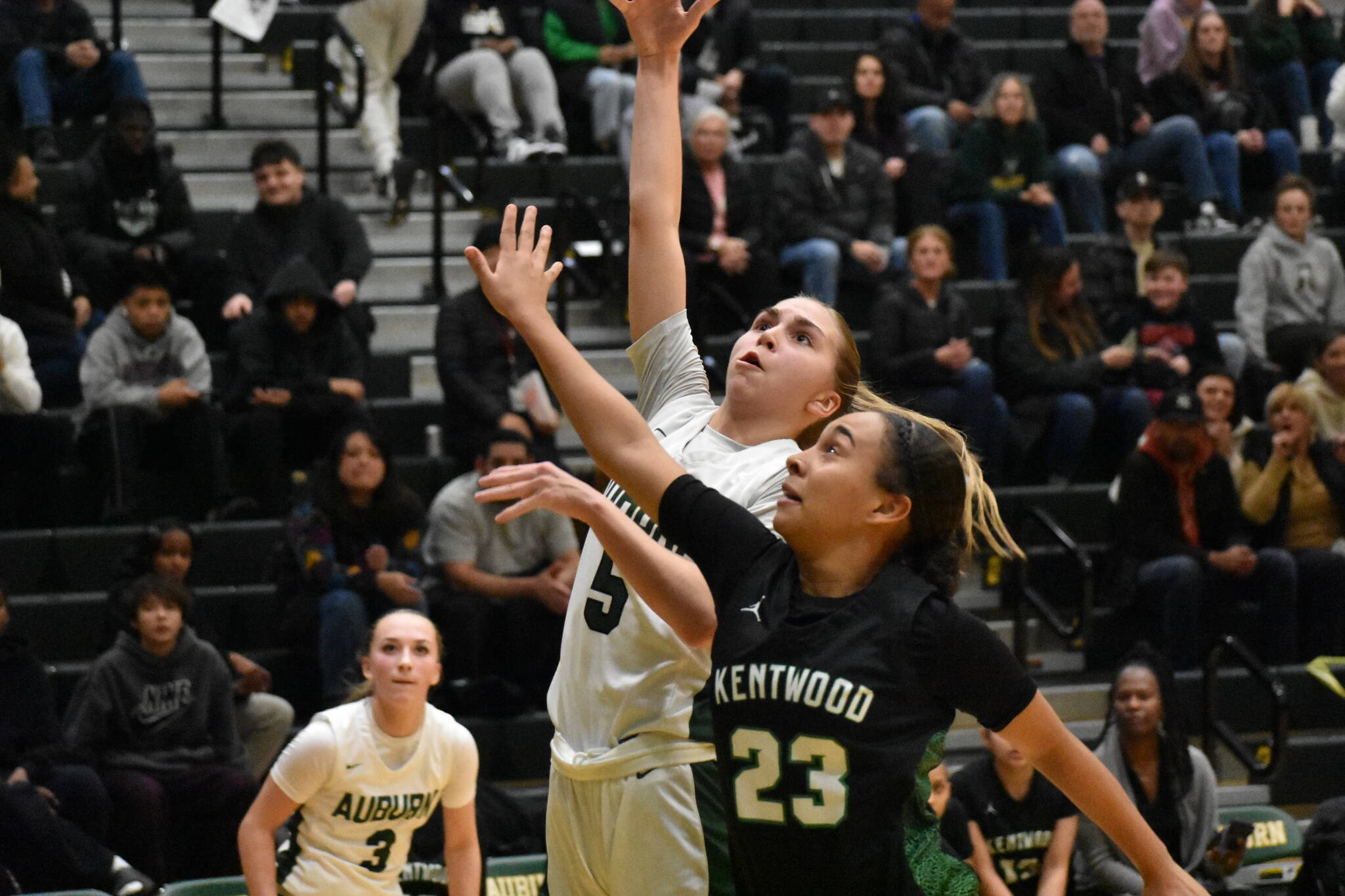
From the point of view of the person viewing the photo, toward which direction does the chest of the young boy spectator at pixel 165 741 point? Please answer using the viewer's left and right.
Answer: facing the viewer

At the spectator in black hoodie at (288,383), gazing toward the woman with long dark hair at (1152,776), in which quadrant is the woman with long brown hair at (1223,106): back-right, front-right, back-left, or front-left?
front-left

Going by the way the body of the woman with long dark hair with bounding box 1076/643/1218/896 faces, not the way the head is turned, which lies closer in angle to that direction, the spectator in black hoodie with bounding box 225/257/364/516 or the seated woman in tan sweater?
the spectator in black hoodie

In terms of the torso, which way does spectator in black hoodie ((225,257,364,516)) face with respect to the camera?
toward the camera

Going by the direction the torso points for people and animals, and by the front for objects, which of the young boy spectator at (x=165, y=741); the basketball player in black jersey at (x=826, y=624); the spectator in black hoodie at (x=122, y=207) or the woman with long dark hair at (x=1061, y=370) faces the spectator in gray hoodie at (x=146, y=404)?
the spectator in black hoodie

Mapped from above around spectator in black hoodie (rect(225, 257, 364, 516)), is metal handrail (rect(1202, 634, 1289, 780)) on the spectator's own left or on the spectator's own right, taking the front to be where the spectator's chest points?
on the spectator's own left

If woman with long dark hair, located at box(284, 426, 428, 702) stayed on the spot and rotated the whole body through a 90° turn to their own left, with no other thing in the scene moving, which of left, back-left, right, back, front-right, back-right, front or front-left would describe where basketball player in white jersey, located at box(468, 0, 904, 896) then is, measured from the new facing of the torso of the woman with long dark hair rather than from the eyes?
right

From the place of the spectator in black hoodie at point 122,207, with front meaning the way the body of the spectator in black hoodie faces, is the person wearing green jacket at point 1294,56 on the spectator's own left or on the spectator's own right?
on the spectator's own left

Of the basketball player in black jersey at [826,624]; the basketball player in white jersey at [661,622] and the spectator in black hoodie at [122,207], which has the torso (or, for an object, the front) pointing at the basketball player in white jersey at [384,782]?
the spectator in black hoodie

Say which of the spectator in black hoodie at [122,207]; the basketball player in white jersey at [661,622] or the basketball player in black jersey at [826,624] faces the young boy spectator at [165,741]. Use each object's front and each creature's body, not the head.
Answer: the spectator in black hoodie

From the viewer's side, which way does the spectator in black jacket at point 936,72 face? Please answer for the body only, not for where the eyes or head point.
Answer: toward the camera

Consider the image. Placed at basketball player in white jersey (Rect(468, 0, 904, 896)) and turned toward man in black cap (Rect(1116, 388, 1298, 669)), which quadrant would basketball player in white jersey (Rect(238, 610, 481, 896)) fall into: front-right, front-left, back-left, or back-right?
front-left

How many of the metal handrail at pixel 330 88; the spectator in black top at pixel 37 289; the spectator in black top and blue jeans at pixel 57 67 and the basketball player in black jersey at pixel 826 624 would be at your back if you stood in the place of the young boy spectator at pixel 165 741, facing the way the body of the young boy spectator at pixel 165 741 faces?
3

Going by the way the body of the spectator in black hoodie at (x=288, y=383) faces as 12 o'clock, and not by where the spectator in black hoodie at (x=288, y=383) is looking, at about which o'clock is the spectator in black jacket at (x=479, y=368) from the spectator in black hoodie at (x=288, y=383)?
the spectator in black jacket at (x=479, y=368) is roughly at 9 o'clock from the spectator in black hoodie at (x=288, y=383).

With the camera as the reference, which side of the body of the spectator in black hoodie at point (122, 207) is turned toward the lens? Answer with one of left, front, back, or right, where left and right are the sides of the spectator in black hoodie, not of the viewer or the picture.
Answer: front
